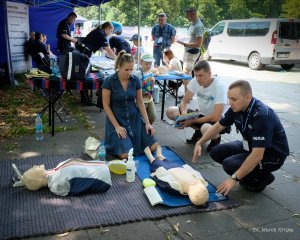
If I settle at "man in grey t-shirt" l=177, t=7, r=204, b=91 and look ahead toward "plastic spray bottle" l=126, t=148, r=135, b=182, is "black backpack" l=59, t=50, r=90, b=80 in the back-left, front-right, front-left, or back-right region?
front-right

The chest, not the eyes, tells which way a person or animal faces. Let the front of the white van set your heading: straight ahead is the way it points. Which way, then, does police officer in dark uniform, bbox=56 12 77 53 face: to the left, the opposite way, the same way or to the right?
to the right

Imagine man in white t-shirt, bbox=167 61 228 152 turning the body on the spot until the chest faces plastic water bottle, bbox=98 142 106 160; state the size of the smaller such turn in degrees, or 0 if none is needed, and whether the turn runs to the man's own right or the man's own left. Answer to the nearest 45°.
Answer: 0° — they already face it

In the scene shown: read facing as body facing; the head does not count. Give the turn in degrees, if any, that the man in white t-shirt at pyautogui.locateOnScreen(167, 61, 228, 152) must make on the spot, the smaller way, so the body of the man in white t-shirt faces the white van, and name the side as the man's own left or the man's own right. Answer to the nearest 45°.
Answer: approximately 135° to the man's own right

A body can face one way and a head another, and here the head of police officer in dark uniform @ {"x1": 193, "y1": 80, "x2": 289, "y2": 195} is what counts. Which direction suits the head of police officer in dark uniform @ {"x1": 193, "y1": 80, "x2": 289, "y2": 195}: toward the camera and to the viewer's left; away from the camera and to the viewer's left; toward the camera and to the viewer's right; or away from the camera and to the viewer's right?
toward the camera and to the viewer's left

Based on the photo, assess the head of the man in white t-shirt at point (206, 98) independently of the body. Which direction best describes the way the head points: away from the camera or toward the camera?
toward the camera

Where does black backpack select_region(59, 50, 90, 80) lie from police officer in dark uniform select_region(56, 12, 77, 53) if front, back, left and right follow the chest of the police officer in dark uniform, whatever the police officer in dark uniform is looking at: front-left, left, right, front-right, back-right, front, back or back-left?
right

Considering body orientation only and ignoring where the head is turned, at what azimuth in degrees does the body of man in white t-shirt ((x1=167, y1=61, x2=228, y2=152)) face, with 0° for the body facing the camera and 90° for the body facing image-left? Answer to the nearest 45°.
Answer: approximately 45°

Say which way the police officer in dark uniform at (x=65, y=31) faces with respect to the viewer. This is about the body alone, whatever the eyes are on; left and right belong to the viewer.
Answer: facing to the right of the viewer
